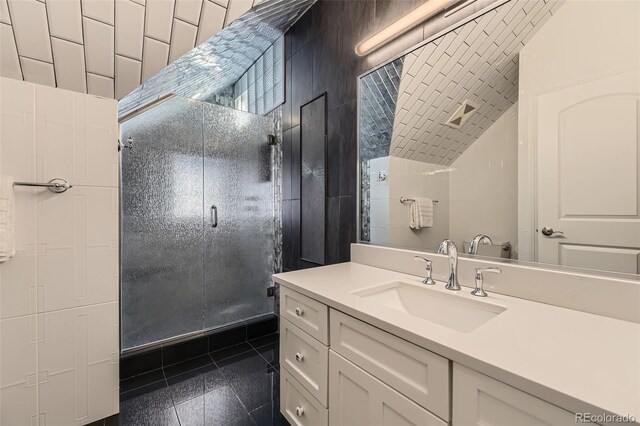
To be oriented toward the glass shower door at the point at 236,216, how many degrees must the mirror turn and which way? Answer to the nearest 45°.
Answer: approximately 45° to its right

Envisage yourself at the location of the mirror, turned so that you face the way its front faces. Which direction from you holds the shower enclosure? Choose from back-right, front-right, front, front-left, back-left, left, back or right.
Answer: front-right

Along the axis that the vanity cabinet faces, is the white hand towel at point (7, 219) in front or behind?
in front

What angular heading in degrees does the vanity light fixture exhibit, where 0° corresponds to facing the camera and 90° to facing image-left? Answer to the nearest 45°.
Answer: approximately 45°

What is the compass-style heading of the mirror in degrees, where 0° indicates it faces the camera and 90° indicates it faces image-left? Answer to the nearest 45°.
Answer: approximately 45°

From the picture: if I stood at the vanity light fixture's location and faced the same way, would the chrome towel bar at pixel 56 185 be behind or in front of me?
in front

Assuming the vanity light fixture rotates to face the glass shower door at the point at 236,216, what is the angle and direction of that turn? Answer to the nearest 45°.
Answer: approximately 45° to its right
